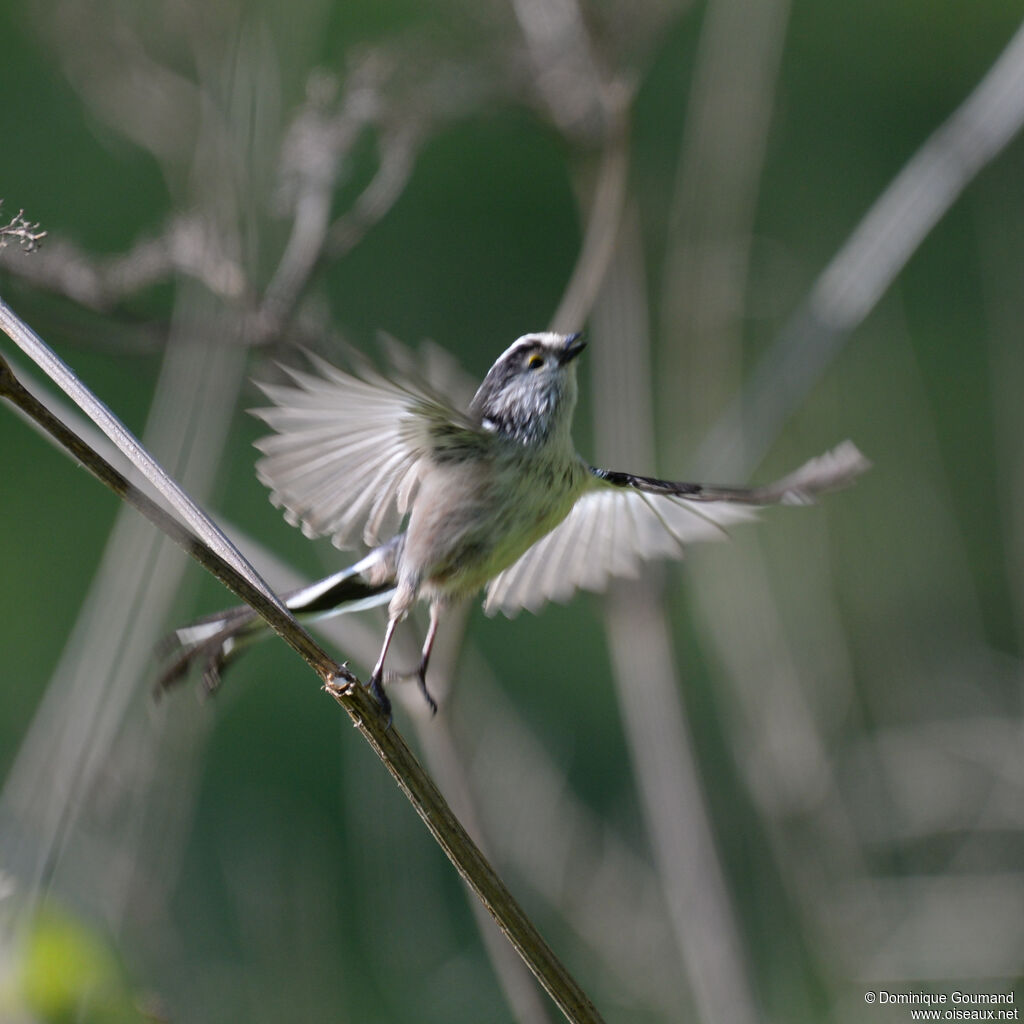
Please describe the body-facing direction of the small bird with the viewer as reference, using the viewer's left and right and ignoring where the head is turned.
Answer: facing the viewer and to the right of the viewer

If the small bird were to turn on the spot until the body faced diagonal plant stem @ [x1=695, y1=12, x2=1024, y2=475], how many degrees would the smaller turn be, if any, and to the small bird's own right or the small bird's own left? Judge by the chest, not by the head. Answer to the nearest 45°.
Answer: approximately 45° to the small bird's own left
